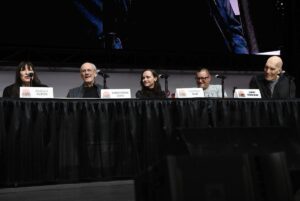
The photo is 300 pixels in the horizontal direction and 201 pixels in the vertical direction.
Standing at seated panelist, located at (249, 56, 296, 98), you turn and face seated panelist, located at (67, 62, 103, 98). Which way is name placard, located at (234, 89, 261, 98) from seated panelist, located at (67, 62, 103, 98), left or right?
left

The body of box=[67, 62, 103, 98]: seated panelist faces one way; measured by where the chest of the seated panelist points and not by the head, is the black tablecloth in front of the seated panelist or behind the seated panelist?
in front

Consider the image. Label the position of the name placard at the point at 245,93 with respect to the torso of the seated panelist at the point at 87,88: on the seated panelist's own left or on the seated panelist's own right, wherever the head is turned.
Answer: on the seated panelist's own left

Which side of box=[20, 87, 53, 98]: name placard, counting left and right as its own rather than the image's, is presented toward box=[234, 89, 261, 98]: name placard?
left

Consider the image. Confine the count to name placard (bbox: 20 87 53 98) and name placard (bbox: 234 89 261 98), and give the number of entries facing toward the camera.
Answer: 2

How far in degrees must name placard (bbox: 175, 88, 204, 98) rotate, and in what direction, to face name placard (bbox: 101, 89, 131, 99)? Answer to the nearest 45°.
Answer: approximately 90° to its right

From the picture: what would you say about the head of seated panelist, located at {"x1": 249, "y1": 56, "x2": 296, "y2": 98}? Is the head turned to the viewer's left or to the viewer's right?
to the viewer's left

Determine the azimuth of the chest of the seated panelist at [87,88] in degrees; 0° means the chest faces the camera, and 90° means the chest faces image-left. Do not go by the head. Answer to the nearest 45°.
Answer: approximately 0°

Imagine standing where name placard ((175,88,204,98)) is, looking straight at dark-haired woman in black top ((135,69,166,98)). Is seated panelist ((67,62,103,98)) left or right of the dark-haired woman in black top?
left
